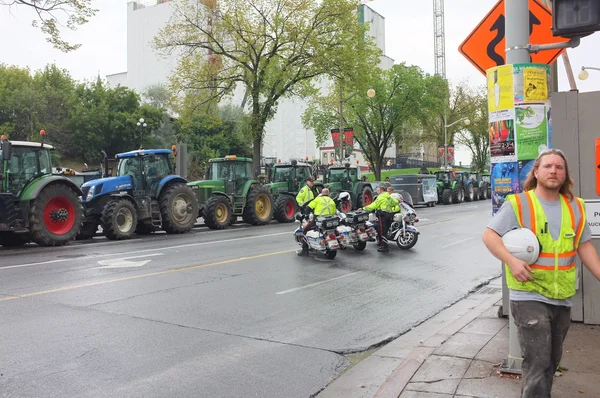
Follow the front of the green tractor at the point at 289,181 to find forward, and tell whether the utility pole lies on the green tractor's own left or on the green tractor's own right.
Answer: on the green tractor's own left

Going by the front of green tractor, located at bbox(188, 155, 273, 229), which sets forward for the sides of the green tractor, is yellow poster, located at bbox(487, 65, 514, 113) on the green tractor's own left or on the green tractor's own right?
on the green tractor's own left

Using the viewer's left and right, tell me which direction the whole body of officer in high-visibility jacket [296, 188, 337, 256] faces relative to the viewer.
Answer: facing away from the viewer and to the left of the viewer

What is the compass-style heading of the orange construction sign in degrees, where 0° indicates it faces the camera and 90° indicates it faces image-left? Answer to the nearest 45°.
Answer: approximately 0°

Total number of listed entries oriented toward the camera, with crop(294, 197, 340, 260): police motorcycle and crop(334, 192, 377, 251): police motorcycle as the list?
0

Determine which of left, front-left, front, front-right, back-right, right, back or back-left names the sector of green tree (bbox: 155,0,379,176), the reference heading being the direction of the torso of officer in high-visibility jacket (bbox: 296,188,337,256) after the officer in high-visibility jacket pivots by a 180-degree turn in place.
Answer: back-left

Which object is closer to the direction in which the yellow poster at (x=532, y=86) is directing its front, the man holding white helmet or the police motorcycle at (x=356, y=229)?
the man holding white helmet

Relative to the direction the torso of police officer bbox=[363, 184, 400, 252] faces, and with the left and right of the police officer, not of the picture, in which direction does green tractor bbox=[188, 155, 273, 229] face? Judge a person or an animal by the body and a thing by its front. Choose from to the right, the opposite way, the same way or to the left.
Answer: to the left

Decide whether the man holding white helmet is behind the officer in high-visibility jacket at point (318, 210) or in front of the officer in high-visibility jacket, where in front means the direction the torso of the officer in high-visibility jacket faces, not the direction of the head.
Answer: behind
